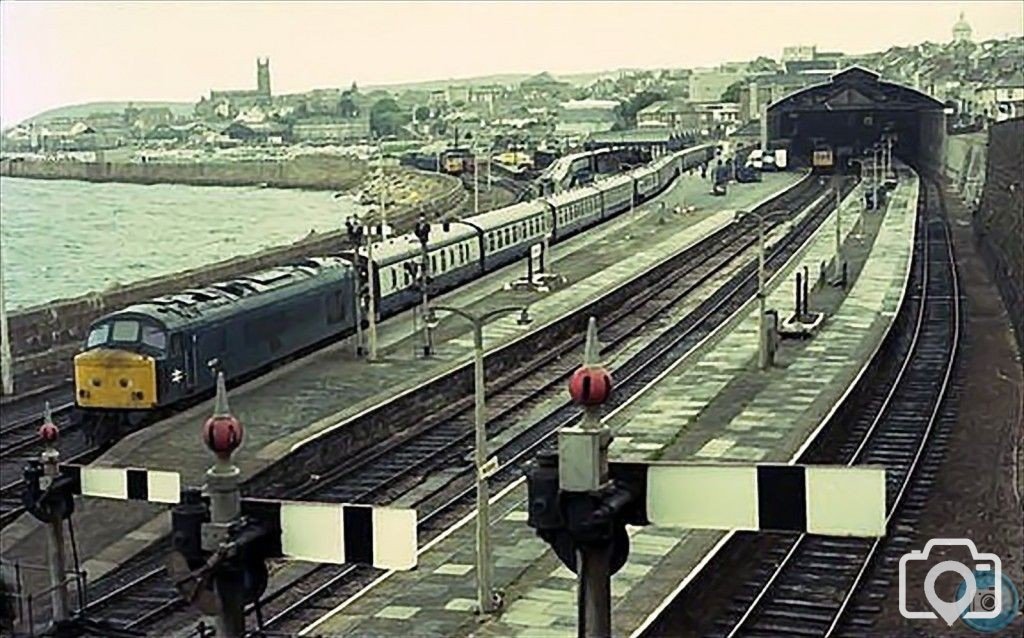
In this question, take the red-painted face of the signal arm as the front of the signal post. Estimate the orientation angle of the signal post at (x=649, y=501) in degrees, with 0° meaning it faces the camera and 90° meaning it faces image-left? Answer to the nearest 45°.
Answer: approximately 180°

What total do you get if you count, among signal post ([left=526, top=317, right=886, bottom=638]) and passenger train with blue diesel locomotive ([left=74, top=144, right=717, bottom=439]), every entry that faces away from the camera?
1

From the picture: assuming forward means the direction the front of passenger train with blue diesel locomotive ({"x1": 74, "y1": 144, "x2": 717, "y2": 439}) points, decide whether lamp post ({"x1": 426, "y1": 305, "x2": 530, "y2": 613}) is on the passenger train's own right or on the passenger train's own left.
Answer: on the passenger train's own left

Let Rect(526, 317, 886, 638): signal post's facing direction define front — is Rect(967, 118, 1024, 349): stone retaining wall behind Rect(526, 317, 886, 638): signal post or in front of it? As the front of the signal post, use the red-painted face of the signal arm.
in front

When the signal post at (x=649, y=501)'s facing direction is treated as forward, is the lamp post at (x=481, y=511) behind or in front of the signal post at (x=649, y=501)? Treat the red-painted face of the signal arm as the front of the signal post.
in front

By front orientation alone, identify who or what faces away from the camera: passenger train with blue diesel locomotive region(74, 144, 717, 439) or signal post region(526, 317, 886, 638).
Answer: the signal post

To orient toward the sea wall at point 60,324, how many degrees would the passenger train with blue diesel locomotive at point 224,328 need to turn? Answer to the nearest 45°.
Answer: approximately 90° to its right

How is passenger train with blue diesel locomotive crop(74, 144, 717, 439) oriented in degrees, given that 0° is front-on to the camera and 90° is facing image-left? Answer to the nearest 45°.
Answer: approximately 45°

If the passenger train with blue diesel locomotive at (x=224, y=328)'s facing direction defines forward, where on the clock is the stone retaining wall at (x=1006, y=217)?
The stone retaining wall is roughly at 6 o'clock from the passenger train with blue diesel locomotive.

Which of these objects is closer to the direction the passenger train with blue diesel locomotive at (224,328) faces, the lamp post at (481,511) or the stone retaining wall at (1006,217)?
the lamp post
